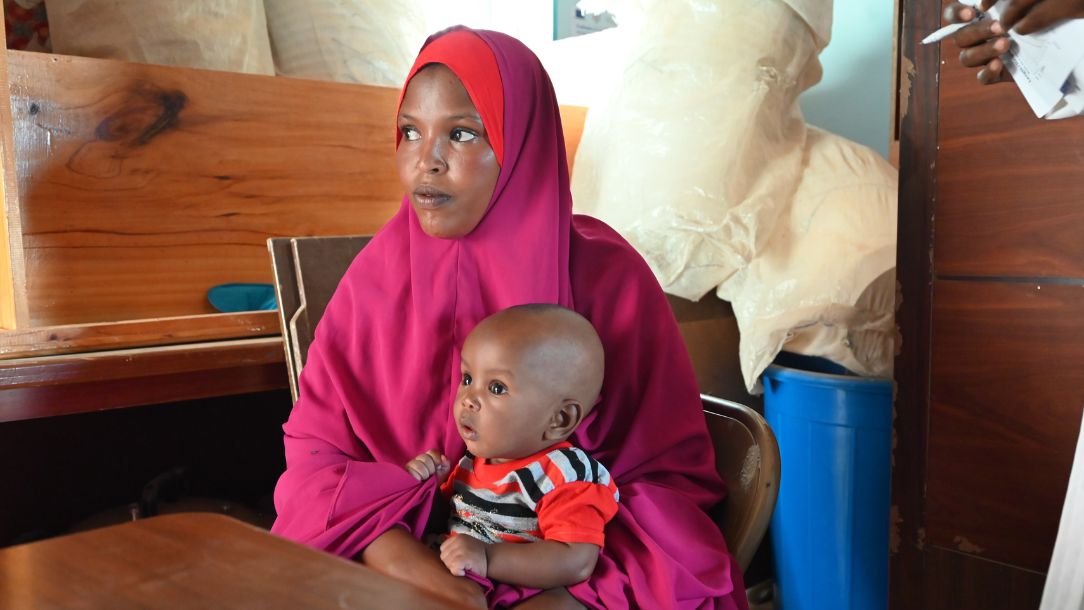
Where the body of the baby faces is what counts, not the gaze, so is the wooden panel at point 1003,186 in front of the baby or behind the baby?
behind

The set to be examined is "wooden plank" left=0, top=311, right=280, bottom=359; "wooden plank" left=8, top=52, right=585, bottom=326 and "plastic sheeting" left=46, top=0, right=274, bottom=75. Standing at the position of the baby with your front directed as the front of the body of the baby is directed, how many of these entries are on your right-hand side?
3

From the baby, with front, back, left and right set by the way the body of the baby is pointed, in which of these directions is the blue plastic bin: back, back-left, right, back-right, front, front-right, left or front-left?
back

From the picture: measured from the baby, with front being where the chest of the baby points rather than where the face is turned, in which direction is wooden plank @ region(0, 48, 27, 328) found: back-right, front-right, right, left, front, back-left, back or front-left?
right

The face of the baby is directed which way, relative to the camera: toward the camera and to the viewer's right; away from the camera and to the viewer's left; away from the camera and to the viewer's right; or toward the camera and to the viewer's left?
toward the camera and to the viewer's left

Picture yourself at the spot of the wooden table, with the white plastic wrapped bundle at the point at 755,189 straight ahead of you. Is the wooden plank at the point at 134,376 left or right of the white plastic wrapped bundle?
left

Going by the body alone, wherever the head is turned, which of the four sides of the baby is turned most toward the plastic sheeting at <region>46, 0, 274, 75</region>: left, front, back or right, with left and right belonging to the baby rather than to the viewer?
right

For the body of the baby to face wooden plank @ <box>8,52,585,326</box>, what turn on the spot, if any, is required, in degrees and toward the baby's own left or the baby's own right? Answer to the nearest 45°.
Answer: approximately 90° to the baby's own right

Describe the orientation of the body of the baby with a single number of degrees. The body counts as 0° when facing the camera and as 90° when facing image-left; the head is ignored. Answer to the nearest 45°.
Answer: approximately 45°

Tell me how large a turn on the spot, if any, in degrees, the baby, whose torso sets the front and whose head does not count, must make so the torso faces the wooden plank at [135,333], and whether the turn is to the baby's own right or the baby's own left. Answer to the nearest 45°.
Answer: approximately 90° to the baby's own right

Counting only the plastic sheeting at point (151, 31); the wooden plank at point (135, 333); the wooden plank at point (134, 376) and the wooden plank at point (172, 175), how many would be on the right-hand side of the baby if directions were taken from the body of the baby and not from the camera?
4
